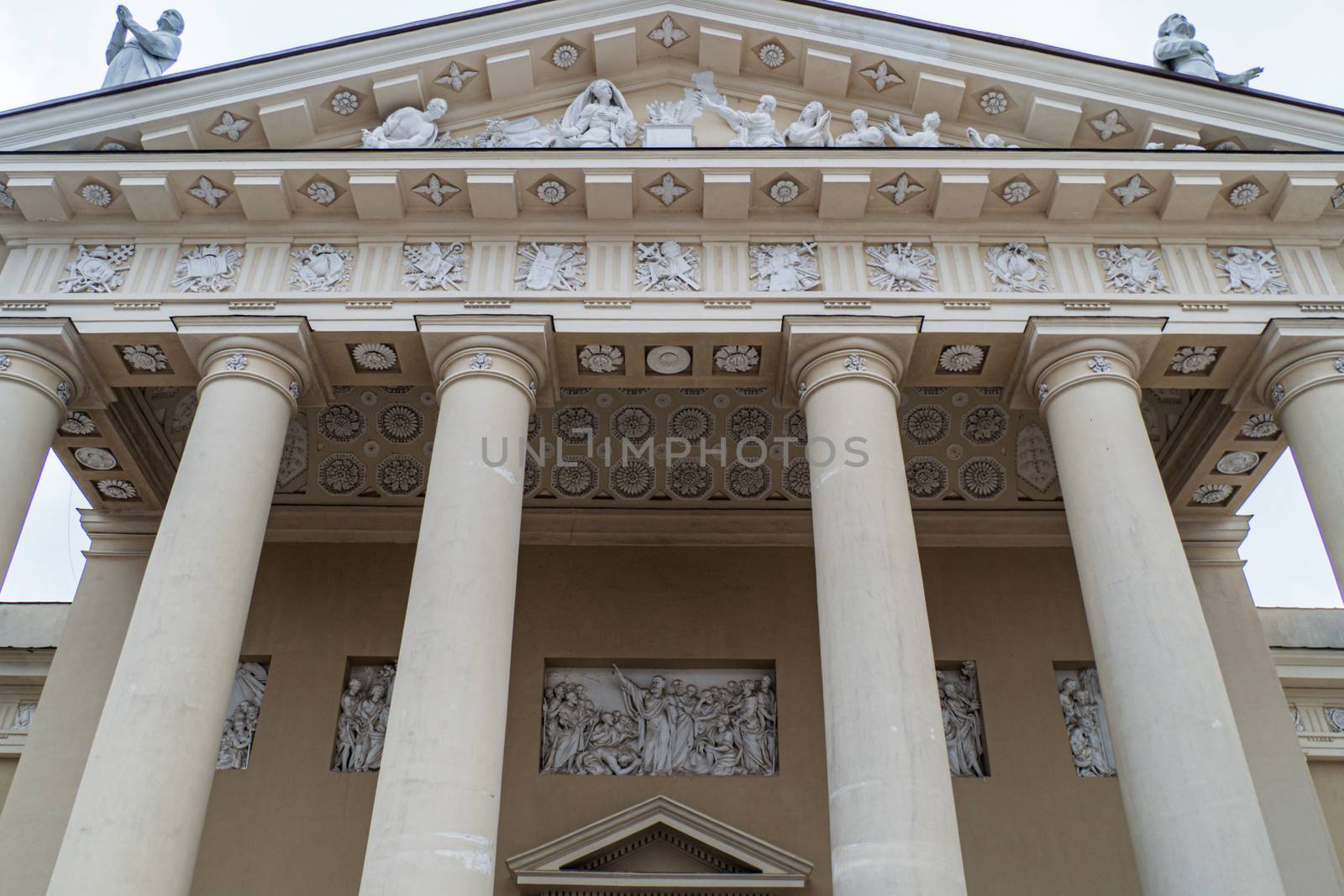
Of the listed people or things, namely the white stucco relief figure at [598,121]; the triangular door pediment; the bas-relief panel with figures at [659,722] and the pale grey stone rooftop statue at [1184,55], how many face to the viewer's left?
0

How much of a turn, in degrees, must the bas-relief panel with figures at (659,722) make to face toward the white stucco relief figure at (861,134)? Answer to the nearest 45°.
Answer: approximately 45° to its left

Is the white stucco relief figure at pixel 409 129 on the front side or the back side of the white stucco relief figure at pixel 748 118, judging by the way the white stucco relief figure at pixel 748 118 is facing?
on the front side

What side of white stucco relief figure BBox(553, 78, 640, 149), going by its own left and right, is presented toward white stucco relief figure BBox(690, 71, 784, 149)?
left

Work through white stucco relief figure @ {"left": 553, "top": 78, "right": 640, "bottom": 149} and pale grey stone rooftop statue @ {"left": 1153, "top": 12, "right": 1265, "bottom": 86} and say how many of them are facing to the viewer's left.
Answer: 0

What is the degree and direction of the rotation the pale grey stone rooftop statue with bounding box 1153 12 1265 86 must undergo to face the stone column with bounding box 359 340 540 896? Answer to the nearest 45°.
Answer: approximately 90° to its right

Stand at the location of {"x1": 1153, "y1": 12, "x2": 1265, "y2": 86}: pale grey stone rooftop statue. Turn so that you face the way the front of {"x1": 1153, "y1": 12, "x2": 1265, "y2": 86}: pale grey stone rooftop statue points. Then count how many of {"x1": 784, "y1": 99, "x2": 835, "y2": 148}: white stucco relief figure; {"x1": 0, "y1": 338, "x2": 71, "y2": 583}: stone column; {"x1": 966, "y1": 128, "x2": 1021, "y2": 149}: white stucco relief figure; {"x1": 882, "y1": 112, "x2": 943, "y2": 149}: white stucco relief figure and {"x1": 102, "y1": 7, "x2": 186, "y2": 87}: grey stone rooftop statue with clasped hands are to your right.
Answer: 5

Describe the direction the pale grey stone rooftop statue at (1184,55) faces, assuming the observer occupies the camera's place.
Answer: facing the viewer and to the right of the viewer

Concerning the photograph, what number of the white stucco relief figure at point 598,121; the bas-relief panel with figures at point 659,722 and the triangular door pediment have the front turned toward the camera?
3

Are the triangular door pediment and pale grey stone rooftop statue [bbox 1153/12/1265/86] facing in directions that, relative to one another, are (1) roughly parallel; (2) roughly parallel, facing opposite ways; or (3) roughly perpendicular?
roughly parallel

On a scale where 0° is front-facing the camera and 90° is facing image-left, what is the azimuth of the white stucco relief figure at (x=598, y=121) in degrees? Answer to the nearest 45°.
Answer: approximately 0°

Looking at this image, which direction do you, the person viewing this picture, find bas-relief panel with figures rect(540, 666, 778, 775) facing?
facing the viewer
